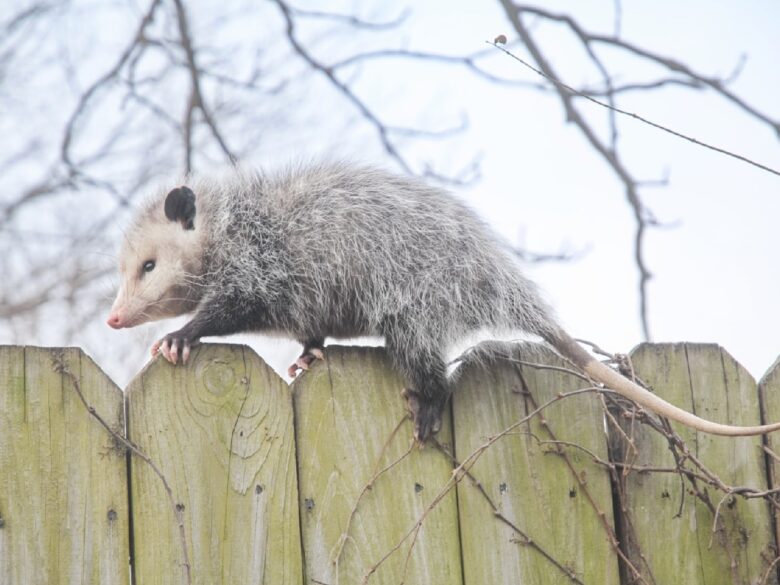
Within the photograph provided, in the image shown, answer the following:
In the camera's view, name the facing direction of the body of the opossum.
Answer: to the viewer's left
